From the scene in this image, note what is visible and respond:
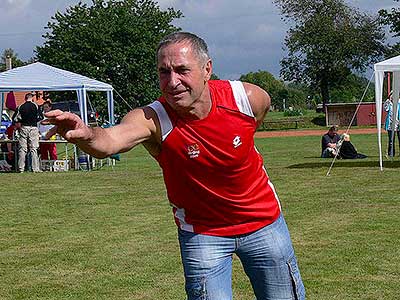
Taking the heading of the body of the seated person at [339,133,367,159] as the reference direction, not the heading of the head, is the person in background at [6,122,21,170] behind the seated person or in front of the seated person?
behind

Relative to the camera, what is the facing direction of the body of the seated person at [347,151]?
to the viewer's right

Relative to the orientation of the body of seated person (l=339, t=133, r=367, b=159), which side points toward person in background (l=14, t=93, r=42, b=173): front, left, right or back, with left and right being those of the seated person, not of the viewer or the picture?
back

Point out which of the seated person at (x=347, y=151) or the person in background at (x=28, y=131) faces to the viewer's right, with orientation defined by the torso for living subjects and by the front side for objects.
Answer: the seated person

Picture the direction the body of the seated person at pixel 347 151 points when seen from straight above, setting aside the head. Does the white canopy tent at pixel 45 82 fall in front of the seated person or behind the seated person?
behind
